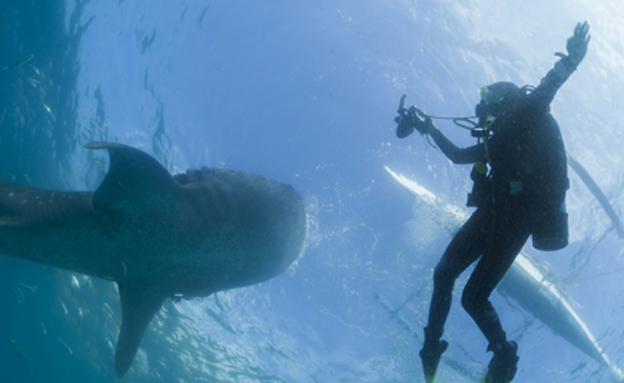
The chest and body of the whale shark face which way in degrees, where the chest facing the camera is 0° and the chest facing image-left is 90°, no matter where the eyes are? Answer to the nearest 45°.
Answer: approximately 270°

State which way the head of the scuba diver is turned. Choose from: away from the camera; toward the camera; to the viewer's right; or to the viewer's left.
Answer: to the viewer's left
